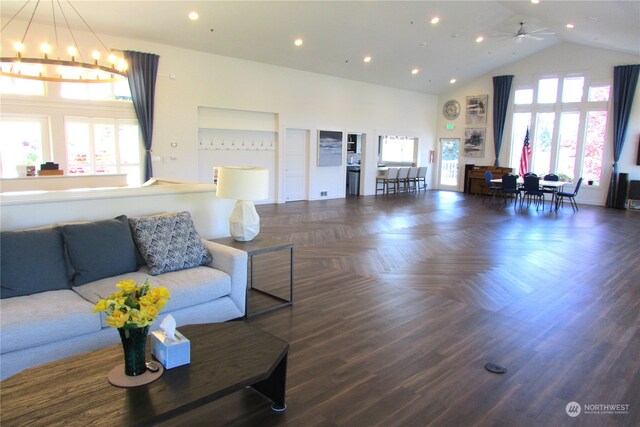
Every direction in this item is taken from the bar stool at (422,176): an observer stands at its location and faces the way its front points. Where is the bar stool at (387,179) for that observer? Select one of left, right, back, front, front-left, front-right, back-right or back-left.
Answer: left

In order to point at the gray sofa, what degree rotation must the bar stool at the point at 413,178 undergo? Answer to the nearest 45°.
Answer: approximately 135° to its left

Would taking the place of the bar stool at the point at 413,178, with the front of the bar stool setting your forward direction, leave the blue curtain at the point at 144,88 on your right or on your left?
on your left

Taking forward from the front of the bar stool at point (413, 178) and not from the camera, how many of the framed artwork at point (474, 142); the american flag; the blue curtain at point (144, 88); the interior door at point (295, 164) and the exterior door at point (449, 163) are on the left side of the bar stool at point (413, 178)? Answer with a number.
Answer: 2

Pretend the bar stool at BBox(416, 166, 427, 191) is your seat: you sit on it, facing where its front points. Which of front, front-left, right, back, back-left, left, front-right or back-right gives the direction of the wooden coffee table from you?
back-left

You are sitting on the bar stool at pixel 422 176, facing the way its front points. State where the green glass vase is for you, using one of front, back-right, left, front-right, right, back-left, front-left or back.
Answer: back-left

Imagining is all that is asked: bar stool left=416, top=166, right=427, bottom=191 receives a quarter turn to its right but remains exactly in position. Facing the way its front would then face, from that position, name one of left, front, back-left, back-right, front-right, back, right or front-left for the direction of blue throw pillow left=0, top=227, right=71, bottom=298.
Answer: back-right

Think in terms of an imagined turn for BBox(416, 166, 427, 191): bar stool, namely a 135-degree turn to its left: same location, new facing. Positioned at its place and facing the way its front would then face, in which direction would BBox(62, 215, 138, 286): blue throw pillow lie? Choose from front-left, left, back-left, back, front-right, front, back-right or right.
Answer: front

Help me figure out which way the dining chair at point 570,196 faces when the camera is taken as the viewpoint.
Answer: facing to the left of the viewer

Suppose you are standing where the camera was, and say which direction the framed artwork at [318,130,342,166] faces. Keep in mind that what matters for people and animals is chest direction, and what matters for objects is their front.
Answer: facing the viewer and to the right of the viewer

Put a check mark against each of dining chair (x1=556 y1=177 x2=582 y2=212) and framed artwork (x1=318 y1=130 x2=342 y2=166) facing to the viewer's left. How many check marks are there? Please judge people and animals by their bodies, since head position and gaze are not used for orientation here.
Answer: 1

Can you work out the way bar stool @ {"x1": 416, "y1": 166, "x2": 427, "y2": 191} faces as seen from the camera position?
facing away from the viewer and to the left of the viewer

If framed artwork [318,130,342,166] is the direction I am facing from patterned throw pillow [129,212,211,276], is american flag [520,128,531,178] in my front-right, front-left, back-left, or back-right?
front-right

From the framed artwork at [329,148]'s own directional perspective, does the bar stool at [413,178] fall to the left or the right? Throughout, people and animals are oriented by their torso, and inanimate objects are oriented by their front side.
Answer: on its left

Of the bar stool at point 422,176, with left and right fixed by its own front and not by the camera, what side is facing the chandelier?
left

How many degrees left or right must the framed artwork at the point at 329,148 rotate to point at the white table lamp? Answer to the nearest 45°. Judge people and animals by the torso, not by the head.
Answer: approximately 45° to its right

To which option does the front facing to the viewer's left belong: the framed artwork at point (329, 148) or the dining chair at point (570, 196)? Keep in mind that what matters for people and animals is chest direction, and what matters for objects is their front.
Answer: the dining chair

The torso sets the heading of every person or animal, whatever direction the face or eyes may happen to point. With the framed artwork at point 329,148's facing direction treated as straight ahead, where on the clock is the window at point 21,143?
The window is roughly at 3 o'clock from the framed artwork.

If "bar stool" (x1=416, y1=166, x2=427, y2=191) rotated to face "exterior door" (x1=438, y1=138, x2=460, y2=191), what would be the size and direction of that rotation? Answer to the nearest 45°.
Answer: approximately 90° to its right

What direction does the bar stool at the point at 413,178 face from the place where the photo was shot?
facing away from the viewer and to the left of the viewer

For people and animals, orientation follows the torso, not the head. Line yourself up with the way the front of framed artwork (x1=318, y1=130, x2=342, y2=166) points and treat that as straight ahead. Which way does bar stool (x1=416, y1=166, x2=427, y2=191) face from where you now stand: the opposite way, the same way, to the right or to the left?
the opposite way
